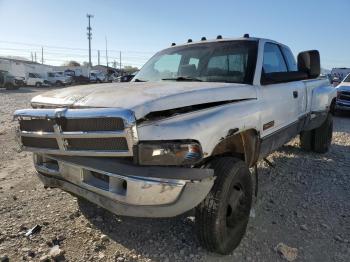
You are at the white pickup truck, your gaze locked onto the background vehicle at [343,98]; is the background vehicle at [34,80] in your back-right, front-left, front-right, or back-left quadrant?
front-left

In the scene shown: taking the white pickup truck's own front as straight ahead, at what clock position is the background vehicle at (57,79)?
The background vehicle is roughly at 4 o'clock from the white pickup truck.

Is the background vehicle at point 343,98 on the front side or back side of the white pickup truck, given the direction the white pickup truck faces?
on the back side

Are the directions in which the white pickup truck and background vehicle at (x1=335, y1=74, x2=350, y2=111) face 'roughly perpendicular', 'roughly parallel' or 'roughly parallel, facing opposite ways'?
roughly parallel

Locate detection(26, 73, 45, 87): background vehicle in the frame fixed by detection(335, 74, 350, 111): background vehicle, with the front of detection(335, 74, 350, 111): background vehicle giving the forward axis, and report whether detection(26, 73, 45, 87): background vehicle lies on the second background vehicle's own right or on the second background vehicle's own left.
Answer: on the second background vehicle's own right

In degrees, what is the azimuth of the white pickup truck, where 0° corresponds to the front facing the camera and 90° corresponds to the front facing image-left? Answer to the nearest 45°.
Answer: approximately 45°

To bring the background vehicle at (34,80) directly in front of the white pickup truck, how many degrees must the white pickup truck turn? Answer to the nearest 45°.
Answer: approximately 135° to its right

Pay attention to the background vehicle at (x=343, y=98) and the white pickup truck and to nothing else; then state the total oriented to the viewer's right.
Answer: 0

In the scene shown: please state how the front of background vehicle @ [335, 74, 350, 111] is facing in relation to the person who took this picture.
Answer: facing the viewer and to the left of the viewer

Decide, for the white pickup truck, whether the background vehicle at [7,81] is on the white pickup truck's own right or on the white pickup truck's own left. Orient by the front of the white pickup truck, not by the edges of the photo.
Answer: on the white pickup truck's own right
